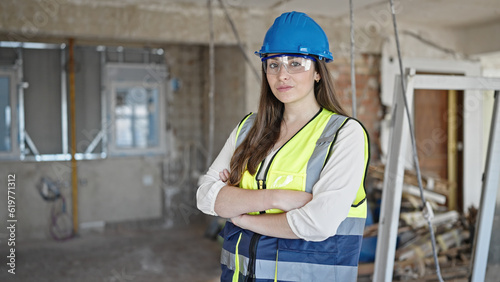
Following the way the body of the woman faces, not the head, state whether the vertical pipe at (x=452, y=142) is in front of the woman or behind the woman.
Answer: behind

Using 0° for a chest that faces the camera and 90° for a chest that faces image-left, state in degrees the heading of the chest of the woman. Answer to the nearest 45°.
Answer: approximately 45°

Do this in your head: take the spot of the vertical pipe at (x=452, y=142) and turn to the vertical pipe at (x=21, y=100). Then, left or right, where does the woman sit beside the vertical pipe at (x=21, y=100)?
left

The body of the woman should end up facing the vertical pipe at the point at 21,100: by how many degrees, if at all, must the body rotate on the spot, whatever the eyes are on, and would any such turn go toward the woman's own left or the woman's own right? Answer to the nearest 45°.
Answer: approximately 90° to the woman's own right

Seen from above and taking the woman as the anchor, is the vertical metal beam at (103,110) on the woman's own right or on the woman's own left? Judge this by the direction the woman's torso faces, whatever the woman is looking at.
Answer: on the woman's own right

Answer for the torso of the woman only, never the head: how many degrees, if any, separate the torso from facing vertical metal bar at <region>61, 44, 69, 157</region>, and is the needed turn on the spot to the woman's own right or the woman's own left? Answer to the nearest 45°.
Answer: approximately 90° to the woman's own right

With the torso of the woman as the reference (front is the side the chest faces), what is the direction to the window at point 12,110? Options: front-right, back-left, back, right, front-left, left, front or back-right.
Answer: right
